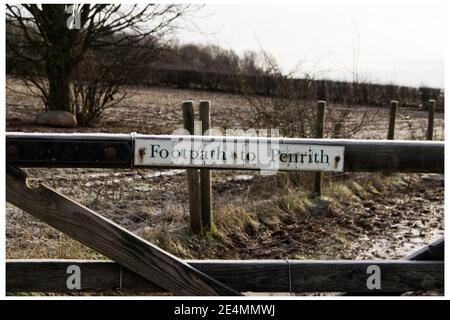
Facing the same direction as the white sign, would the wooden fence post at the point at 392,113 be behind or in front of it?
behind

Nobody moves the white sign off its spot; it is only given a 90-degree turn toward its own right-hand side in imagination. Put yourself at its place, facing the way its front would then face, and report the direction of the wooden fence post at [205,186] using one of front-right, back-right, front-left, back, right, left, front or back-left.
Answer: right

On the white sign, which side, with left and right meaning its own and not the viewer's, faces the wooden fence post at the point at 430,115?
back

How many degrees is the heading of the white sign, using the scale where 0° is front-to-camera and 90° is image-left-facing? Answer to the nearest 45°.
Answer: approximately 0°

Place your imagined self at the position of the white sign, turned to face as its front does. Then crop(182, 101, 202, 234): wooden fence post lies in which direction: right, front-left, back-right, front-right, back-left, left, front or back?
back
